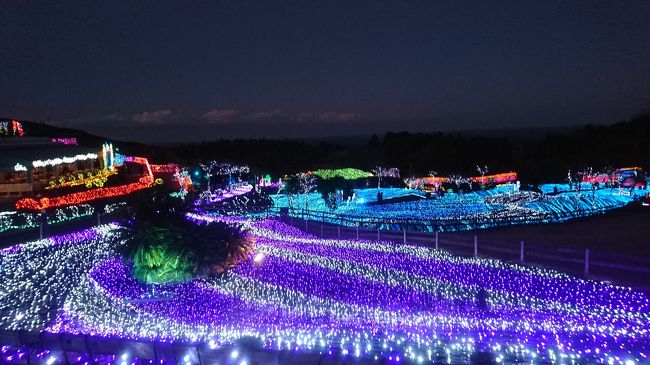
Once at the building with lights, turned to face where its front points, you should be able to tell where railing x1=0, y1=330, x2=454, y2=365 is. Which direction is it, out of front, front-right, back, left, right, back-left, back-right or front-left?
front-right

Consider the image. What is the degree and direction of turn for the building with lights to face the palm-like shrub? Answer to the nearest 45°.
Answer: approximately 45° to its right

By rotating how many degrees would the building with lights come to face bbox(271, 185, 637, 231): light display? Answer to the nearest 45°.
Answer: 0° — it already faces it

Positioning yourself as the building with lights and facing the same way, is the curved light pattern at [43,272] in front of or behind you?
in front

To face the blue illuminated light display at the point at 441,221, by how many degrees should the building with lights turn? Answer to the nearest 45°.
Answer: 0° — it already faces it

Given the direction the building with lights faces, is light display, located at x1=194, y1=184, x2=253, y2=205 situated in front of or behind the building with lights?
in front

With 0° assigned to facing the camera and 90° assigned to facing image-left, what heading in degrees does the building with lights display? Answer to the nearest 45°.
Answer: approximately 315°
